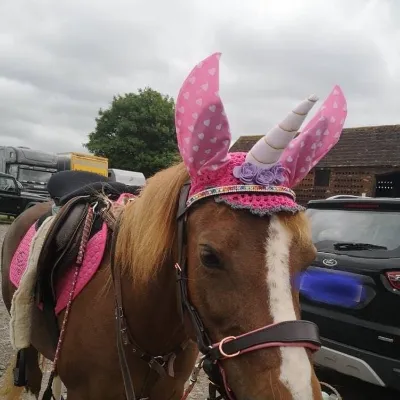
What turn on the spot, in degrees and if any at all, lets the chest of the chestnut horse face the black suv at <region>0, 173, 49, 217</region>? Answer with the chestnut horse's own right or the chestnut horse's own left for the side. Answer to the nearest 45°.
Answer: approximately 180°

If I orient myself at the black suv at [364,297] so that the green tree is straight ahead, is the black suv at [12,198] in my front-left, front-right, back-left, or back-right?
front-left

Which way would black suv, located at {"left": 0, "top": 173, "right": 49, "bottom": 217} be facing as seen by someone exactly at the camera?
facing to the right of the viewer

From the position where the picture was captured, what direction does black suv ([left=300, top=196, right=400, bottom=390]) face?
facing away from the viewer and to the right of the viewer

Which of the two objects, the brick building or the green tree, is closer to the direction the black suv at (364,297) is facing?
the brick building

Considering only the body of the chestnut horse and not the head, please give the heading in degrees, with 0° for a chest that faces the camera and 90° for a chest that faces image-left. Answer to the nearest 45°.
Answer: approximately 315°

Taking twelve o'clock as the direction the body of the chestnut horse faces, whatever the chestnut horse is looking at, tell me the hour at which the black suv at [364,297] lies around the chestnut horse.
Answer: The black suv is roughly at 9 o'clock from the chestnut horse.

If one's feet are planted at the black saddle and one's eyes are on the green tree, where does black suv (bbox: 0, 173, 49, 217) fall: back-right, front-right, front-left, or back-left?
front-left

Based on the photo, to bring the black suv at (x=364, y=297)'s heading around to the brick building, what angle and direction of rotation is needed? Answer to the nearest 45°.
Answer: approximately 45° to its left

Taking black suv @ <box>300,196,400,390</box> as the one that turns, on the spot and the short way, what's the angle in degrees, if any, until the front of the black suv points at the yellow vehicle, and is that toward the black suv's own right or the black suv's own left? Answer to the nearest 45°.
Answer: approximately 90° to the black suv's own left

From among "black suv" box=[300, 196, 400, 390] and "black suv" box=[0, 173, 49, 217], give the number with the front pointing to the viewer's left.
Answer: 0
